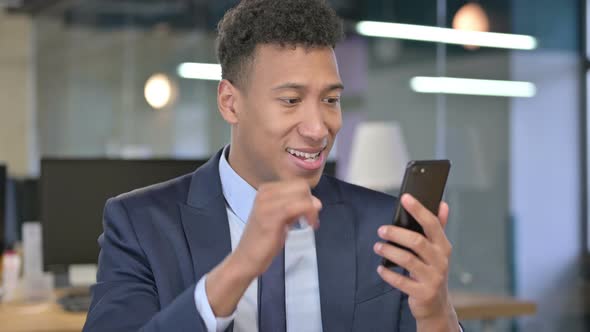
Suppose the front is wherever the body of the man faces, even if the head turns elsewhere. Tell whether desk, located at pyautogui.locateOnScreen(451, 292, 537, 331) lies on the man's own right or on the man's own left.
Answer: on the man's own left

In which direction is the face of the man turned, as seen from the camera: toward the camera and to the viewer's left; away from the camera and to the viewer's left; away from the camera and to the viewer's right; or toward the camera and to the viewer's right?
toward the camera and to the viewer's right

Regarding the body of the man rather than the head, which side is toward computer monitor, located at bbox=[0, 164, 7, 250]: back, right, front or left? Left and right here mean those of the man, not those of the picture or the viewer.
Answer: back

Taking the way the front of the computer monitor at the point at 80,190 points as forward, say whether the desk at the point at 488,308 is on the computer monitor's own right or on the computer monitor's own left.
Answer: on the computer monitor's own left

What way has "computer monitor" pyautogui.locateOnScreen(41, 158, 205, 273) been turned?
toward the camera

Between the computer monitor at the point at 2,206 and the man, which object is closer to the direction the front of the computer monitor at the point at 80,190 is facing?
the man

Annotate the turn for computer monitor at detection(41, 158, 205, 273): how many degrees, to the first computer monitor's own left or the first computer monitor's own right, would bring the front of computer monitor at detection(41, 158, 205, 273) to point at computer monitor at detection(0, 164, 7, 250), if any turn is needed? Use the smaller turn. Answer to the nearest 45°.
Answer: approximately 135° to the first computer monitor's own right

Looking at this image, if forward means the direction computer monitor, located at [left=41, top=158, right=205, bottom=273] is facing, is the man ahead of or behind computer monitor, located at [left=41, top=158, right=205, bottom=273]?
ahead

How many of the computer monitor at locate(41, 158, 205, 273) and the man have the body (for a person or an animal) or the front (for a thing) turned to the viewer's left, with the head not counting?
0

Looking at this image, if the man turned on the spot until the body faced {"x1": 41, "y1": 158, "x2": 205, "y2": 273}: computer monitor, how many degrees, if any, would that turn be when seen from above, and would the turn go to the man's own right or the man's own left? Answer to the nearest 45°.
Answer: approximately 180°

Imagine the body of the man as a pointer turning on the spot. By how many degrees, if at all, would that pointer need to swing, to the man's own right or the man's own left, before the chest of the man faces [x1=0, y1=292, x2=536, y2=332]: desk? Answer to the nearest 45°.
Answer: approximately 180°
